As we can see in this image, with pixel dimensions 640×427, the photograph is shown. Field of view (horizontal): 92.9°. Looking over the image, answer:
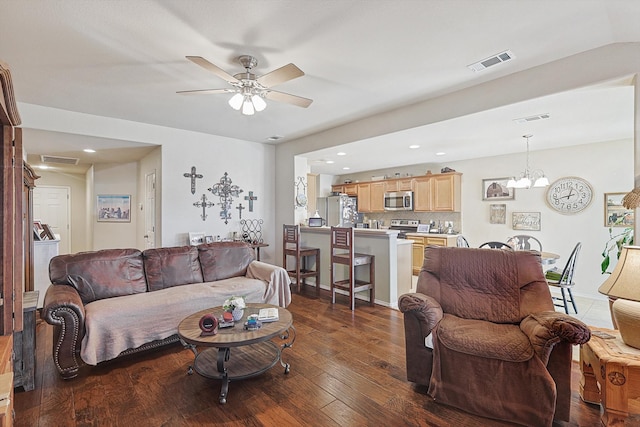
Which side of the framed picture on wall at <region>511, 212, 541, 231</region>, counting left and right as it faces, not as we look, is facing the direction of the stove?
right

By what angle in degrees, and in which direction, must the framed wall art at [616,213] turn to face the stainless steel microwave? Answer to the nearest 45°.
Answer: approximately 90° to its right

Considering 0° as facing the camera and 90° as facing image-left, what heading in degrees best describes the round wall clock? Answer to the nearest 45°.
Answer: approximately 0°

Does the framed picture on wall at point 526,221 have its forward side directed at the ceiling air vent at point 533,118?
yes

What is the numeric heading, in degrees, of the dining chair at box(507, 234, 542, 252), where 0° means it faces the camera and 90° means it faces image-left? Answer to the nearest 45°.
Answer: approximately 0°

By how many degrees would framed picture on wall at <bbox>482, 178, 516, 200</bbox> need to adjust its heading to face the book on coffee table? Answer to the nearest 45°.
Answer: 0° — it already faces it

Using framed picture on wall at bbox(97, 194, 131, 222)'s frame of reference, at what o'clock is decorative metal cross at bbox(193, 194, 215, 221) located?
The decorative metal cross is roughly at 11 o'clock from the framed picture on wall.

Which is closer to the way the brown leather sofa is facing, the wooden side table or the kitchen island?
the wooden side table

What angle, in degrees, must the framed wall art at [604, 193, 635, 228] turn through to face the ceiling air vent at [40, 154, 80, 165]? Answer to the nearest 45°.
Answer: approximately 45° to its right

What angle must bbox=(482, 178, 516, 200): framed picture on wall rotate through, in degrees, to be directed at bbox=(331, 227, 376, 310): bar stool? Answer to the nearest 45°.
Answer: approximately 45° to its right

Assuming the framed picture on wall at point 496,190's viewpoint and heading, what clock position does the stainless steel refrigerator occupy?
The stainless steel refrigerator is roughly at 3 o'clock from the framed picture on wall.

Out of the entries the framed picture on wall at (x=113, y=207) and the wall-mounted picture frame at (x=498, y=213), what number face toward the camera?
2
